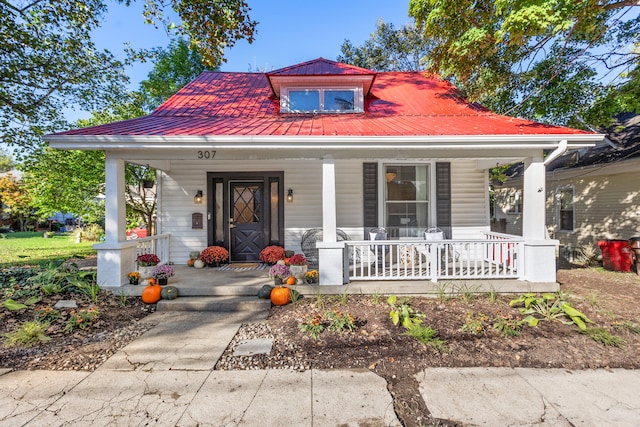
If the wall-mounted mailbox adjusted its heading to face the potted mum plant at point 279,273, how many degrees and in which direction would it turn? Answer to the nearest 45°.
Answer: approximately 45° to its left

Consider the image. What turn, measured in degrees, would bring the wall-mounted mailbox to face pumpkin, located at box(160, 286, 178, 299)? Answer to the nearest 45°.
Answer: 0° — it already faces it

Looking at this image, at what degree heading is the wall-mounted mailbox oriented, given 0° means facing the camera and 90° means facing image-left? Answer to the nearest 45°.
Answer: approximately 0°

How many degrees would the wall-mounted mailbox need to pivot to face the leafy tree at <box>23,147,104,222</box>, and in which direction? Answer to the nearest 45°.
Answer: approximately 135° to its right

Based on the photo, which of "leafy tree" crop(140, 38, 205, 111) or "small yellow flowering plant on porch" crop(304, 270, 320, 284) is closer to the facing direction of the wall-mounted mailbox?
the small yellow flowering plant on porch

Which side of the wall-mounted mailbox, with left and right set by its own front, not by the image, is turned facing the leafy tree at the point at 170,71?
back

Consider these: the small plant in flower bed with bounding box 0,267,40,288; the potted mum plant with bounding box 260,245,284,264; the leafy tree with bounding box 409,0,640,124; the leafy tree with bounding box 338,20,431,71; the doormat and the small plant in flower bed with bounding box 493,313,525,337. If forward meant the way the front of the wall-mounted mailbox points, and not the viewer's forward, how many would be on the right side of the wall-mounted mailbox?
1

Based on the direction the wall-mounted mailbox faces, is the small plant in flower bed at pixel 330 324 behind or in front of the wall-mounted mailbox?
in front

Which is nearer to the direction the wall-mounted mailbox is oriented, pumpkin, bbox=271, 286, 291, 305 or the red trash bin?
the pumpkin

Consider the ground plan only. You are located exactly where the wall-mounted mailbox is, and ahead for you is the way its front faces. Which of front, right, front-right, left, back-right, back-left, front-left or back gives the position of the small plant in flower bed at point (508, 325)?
front-left

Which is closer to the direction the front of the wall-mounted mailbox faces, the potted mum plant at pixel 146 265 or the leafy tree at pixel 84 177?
the potted mum plant

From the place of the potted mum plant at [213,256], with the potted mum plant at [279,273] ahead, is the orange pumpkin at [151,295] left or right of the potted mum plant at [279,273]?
right

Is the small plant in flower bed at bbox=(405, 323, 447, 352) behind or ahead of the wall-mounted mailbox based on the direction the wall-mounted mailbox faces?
ahead

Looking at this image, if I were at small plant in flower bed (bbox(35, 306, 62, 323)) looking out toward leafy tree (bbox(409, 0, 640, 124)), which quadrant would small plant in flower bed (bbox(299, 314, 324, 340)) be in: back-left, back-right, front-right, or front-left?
front-right

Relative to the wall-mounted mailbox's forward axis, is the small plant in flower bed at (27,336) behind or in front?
in front

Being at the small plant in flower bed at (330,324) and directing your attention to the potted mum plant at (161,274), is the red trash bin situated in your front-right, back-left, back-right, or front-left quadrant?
back-right

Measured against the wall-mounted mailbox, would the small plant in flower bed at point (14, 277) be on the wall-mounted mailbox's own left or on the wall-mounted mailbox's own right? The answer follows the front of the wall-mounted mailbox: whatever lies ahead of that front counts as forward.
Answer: on the wall-mounted mailbox's own right

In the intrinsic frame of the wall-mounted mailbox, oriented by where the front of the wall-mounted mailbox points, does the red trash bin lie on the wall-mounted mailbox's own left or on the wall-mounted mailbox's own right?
on the wall-mounted mailbox's own left

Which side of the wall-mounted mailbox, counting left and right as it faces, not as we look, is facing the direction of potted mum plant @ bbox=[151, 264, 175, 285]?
front
